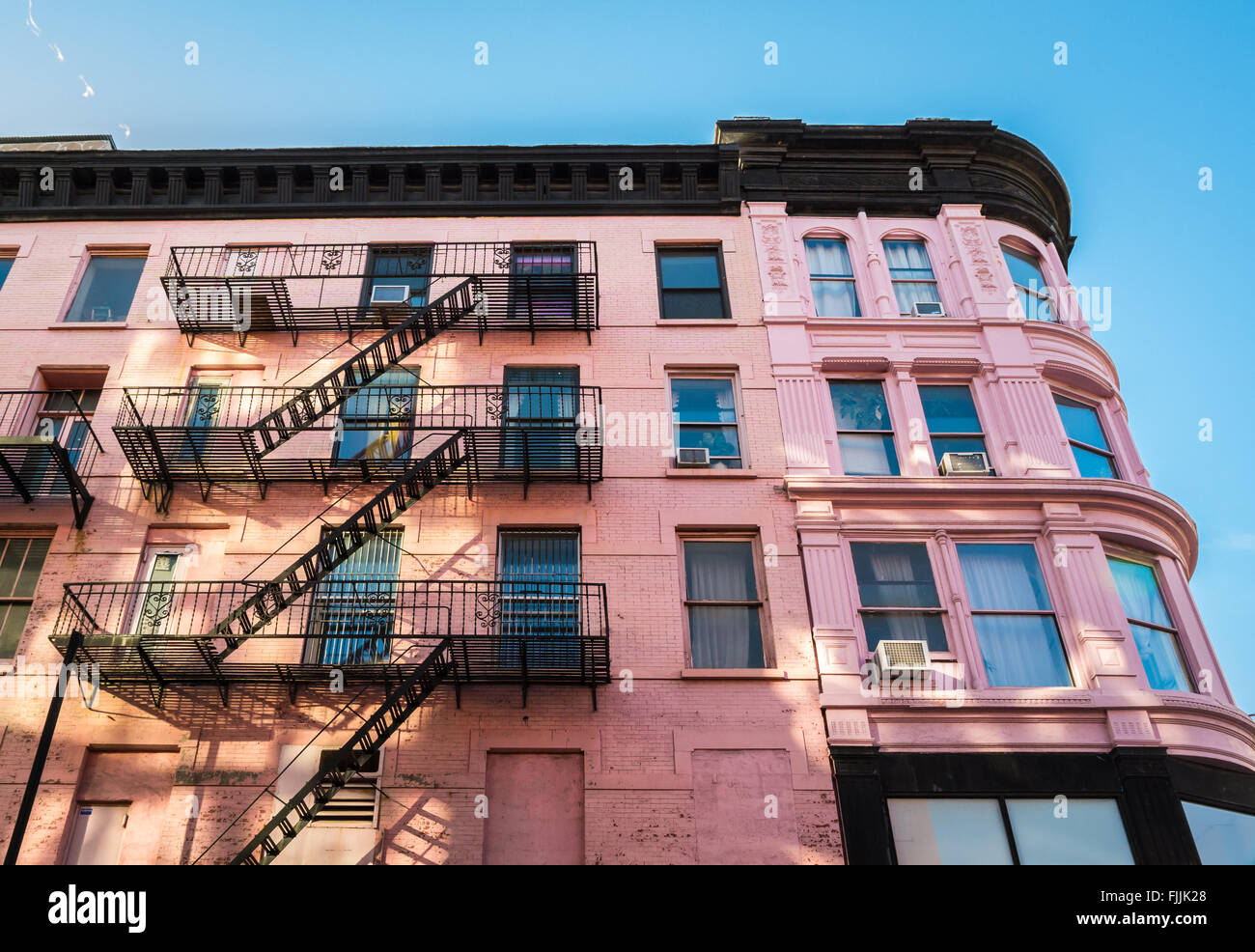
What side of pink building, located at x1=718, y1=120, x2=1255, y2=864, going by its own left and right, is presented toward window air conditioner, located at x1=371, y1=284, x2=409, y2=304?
right

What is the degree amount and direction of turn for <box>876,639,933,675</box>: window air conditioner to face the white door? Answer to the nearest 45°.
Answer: approximately 90° to its right

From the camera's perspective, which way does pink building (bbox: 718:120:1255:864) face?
toward the camera

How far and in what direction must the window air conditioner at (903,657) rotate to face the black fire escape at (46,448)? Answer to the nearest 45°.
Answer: approximately 90° to its right

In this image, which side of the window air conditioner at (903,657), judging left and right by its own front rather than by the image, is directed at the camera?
front

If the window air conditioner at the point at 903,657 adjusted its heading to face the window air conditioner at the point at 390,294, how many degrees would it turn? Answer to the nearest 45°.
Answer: approximately 90° to its right

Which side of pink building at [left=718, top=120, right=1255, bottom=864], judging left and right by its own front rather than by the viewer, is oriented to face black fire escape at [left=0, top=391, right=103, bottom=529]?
right
